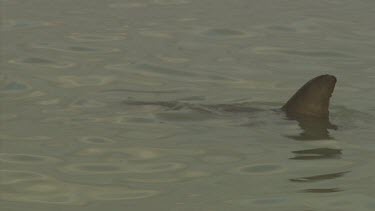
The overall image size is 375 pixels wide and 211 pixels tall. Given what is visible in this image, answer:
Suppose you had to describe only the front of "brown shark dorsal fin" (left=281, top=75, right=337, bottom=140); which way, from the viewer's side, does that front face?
to the viewer's left
